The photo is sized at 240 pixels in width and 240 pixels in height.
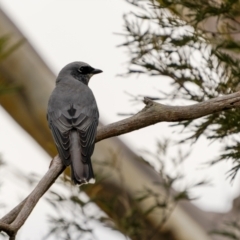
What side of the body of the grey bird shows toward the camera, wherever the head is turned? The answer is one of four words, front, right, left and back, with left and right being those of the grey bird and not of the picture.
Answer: back
